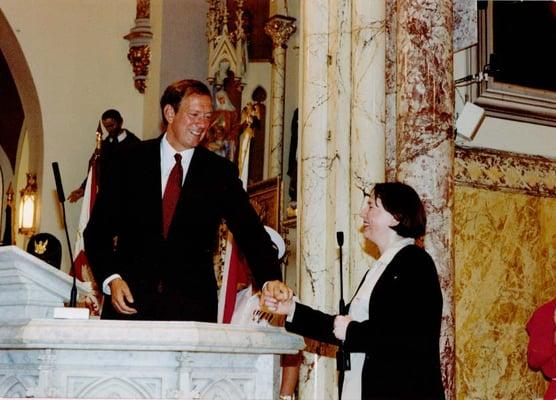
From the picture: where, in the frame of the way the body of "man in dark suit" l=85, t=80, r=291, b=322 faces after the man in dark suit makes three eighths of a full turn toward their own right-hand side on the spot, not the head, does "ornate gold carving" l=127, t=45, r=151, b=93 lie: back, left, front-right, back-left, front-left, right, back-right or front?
front-right

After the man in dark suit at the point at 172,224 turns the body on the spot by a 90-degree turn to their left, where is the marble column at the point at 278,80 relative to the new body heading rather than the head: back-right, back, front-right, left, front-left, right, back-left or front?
left

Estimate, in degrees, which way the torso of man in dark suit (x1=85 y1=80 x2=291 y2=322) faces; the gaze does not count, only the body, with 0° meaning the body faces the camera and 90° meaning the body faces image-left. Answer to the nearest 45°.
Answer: approximately 0°

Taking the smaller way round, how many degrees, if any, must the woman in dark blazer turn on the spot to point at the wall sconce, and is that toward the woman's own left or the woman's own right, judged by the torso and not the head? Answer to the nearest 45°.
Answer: approximately 45° to the woman's own right

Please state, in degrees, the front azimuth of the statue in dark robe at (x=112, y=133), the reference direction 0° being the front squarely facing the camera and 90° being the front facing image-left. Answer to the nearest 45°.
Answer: approximately 45°

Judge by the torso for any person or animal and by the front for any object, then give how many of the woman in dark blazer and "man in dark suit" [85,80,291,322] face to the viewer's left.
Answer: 1

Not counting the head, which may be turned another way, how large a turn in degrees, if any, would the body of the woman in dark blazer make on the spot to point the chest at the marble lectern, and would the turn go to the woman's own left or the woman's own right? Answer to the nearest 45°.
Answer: approximately 45° to the woman's own left

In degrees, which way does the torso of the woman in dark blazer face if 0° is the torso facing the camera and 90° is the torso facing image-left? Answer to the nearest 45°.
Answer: approximately 90°

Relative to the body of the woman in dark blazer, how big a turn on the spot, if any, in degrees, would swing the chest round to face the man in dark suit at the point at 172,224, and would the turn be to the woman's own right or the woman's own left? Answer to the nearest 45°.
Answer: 0° — they already face them

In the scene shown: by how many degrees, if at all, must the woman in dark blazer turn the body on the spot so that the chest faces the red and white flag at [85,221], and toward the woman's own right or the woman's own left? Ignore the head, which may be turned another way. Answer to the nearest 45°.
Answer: approximately 45° to the woman's own right

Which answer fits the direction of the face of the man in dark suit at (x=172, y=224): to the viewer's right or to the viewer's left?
to the viewer's right
